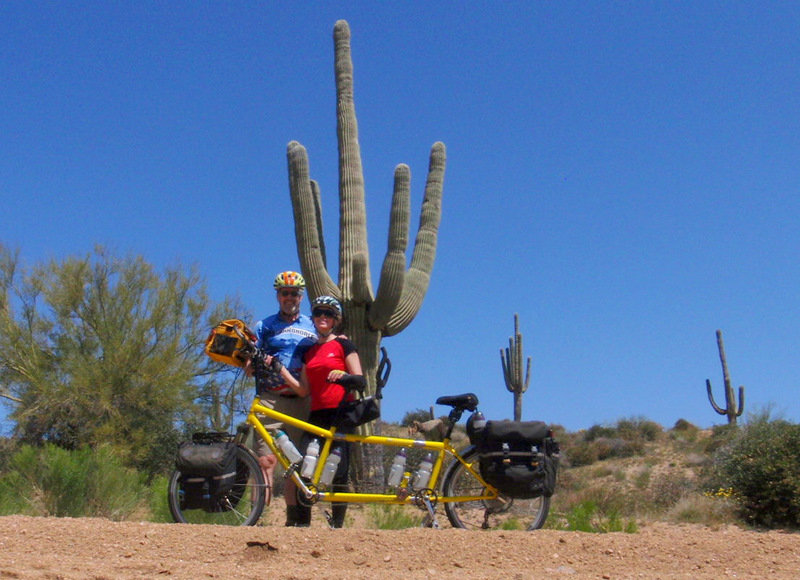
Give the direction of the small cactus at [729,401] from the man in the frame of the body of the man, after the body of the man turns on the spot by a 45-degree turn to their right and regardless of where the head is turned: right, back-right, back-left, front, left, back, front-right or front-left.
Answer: back

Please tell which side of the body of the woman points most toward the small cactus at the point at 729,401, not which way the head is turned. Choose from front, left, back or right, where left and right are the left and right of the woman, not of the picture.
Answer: back

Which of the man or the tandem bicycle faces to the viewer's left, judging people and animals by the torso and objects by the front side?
the tandem bicycle

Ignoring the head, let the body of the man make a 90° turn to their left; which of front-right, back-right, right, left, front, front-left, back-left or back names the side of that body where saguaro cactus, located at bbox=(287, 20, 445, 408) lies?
left

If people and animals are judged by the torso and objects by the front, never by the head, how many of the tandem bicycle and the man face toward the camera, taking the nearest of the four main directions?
1

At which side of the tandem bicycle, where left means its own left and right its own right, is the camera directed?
left

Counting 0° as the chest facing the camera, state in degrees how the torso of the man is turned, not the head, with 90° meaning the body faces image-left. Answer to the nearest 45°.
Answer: approximately 0°

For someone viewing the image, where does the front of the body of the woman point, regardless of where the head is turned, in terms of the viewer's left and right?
facing the viewer and to the left of the viewer

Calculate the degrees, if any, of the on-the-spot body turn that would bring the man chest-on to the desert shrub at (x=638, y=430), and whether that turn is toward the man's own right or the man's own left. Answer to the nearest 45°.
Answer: approximately 135° to the man's own left

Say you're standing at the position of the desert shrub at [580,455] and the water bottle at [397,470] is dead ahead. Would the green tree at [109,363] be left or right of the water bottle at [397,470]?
right
